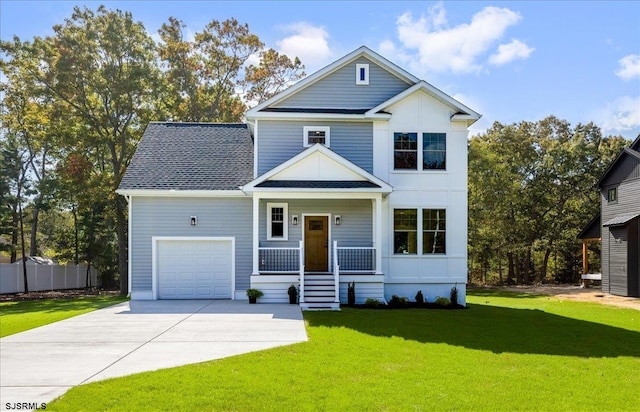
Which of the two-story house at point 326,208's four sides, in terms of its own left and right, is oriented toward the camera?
front

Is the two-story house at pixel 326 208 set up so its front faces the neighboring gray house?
no

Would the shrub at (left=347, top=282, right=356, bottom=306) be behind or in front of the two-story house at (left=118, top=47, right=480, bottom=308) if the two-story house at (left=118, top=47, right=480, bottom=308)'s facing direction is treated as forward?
in front

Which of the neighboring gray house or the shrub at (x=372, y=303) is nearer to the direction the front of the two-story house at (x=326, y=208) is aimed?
the shrub

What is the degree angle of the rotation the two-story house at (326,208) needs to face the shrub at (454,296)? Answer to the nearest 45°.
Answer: approximately 90° to its left

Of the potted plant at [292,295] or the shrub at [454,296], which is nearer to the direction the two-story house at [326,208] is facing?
the potted plant

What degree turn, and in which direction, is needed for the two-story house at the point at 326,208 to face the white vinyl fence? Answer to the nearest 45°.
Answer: approximately 135° to its right

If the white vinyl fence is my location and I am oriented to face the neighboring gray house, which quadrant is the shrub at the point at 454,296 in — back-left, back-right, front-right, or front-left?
front-right

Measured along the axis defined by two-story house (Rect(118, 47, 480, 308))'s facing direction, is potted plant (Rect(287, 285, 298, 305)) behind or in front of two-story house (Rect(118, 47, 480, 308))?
in front

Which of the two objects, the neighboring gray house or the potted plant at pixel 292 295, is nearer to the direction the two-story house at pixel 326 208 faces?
the potted plant

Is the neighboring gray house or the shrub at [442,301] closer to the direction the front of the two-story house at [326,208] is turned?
the shrub
